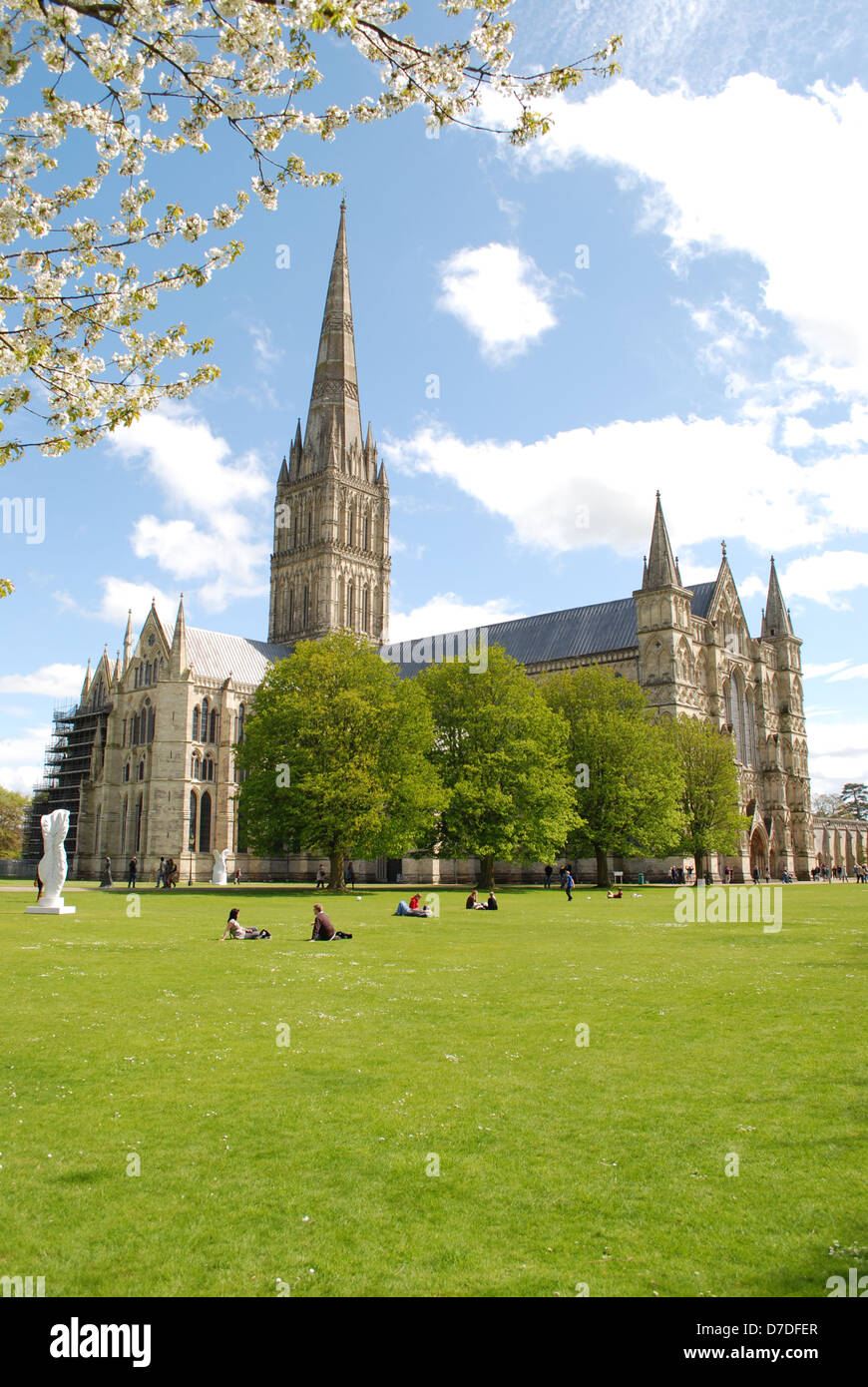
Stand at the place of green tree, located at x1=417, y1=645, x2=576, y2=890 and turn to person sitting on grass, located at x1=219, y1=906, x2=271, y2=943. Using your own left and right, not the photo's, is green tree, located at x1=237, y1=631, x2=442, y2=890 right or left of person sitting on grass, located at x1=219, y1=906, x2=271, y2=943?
right

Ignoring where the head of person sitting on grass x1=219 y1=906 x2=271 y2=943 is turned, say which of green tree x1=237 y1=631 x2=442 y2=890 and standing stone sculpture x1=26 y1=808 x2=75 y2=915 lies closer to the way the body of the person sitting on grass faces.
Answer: the green tree

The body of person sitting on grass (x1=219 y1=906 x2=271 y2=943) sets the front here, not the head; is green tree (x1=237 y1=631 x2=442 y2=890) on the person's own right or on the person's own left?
on the person's own left

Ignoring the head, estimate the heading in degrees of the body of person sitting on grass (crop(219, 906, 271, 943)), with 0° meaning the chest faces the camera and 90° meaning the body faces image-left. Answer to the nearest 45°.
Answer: approximately 270°

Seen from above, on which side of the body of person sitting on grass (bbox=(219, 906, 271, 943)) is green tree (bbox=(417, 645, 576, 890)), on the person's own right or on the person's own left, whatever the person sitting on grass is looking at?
on the person's own left

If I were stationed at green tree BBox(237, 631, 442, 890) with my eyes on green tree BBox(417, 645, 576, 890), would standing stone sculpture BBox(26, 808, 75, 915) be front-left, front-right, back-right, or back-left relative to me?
back-right

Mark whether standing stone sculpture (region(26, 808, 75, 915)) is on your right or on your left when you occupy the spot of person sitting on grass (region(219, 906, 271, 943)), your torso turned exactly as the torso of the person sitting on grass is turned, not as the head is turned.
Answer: on your left

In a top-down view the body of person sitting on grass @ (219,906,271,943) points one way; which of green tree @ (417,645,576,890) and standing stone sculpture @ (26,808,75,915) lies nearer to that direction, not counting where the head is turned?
the green tree
